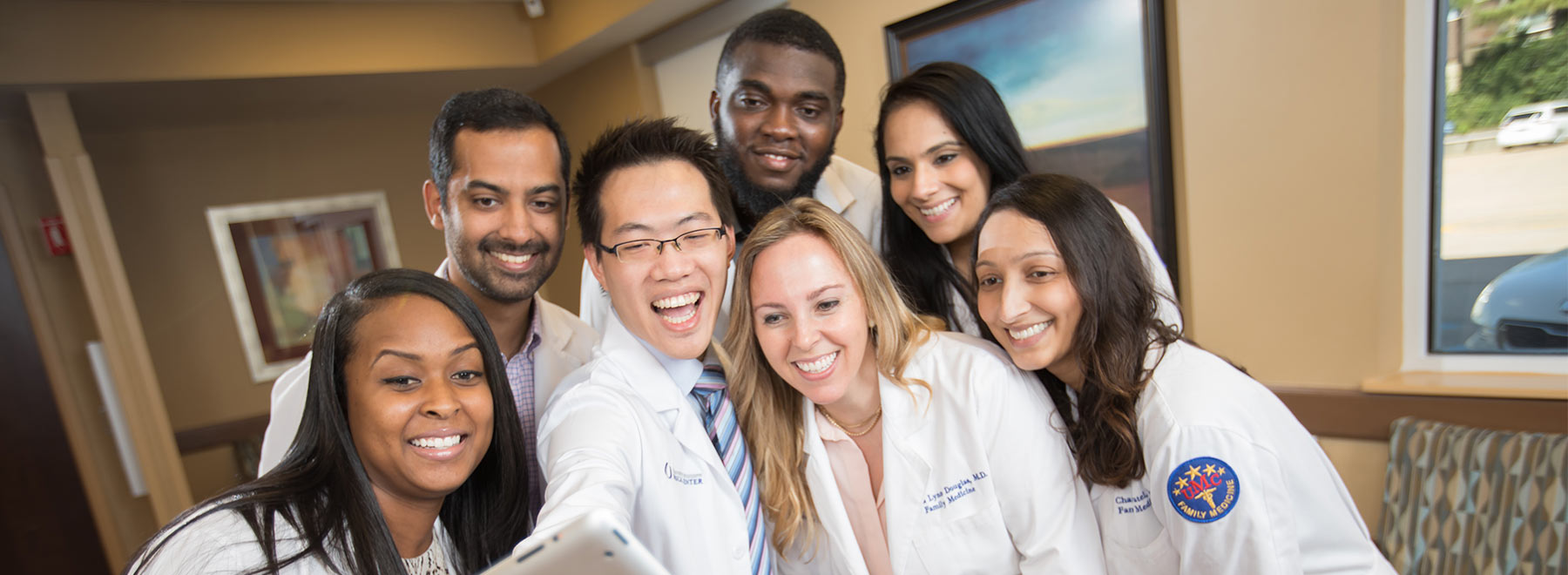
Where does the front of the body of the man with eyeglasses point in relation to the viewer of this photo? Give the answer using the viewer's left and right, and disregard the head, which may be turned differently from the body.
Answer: facing the viewer and to the right of the viewer

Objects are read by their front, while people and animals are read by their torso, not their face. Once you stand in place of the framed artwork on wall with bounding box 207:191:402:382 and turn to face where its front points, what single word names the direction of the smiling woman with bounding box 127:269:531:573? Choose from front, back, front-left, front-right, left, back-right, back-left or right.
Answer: front-right

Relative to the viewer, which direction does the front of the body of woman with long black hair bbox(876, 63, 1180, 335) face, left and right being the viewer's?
facing the viewer and to the left of the viewer

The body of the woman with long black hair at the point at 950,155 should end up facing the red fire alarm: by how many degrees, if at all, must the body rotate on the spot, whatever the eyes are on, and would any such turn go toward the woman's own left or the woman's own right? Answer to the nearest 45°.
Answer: approximately 45° to the woman's own right

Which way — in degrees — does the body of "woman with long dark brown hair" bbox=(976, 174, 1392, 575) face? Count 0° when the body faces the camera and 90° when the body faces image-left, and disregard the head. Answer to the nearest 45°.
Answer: approximately 45°

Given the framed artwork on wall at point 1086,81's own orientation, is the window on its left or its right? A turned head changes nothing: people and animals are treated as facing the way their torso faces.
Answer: on its left

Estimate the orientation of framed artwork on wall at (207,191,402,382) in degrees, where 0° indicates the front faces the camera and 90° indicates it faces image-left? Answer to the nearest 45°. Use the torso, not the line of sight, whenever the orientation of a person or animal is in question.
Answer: approximately 315°

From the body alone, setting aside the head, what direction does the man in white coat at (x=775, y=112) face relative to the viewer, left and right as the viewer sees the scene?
facing the viewer

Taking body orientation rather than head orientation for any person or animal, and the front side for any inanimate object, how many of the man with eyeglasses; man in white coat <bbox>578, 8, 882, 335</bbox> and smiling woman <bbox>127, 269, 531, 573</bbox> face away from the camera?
0

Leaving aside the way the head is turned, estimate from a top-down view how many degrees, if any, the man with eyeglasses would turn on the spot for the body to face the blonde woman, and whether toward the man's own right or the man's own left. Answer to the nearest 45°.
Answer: approximately 45° to the man's own left

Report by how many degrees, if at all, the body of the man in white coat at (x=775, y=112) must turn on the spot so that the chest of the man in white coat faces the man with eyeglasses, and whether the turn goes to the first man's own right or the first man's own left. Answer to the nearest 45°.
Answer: approximately 45° to the first man's own right

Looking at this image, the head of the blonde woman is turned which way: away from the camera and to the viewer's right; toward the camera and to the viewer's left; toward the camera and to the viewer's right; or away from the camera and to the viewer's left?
toward the camera and to the viewer's left

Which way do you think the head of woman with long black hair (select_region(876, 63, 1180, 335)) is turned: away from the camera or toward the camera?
toward the camera

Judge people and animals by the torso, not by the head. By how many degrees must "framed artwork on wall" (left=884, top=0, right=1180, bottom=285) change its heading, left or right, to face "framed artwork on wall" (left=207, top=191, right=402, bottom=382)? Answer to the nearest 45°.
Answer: approximately 45° to its right

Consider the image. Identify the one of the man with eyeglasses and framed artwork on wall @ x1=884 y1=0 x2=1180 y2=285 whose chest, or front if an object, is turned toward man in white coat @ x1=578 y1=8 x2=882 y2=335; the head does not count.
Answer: the framed artwork on wall
